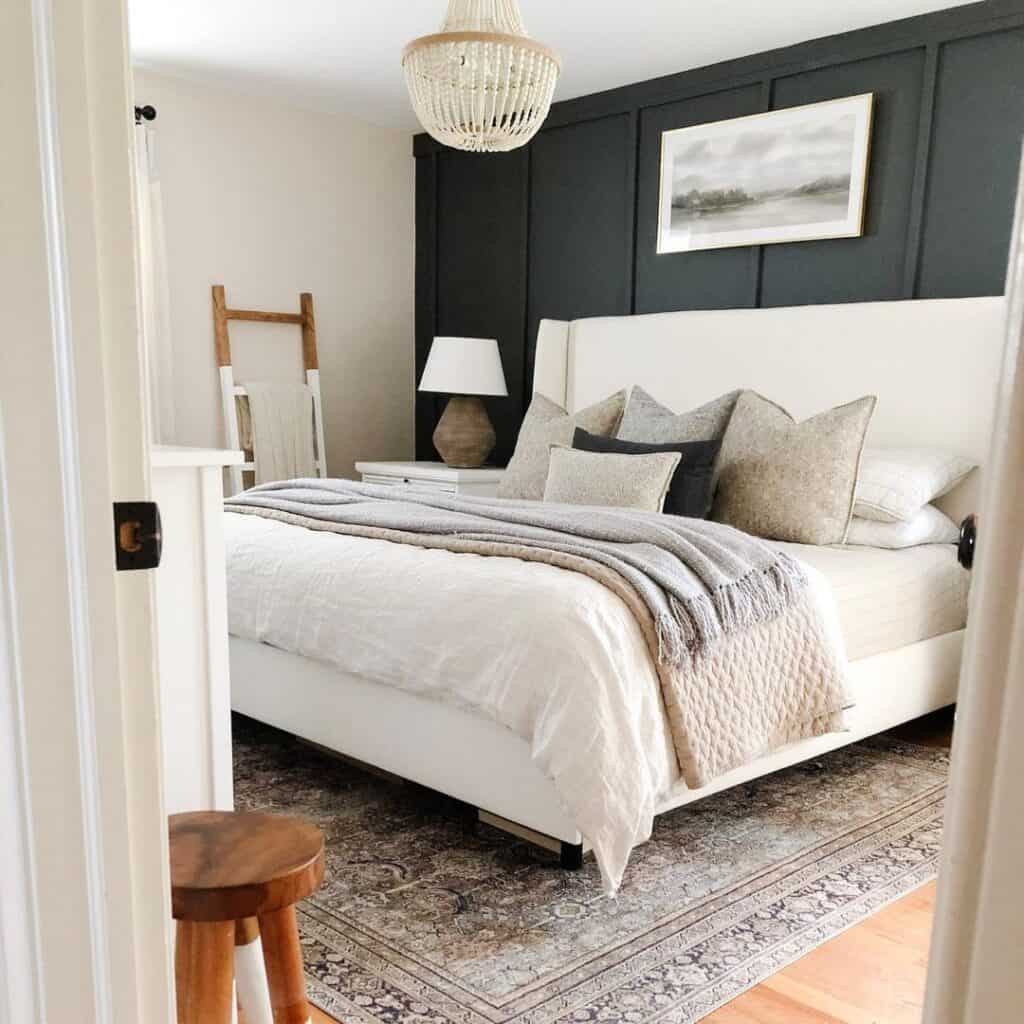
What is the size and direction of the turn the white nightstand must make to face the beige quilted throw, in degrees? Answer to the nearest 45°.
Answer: approximately 45° to its left

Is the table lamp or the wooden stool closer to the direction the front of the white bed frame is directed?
the wooden stool

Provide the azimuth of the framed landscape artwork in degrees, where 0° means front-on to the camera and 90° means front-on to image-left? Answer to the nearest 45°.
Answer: approximately 45°

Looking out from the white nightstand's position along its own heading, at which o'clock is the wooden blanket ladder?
The wooden blanket ladder is roughly at 2 o'clock from the white nightstand.
